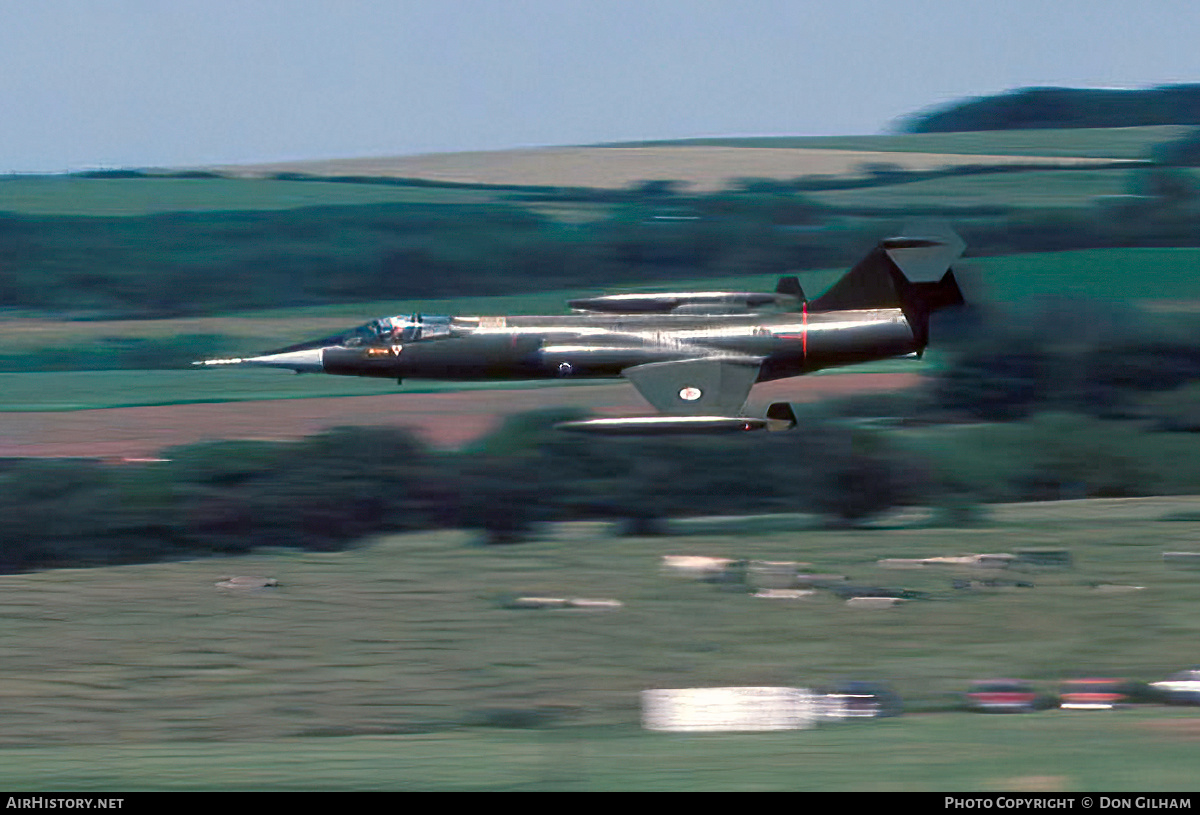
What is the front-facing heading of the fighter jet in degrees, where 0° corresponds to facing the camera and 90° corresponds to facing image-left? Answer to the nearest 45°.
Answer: approximately 90°
